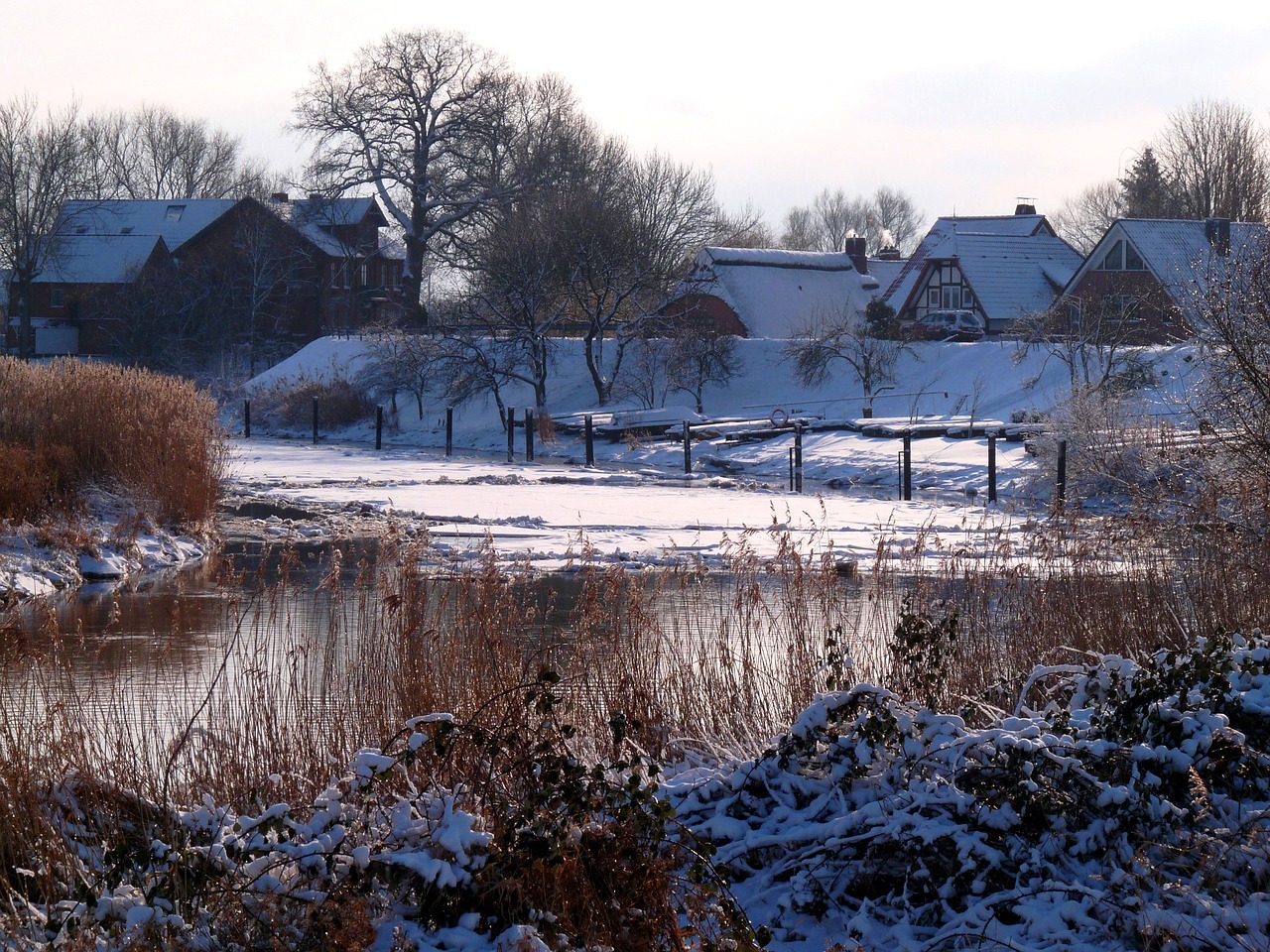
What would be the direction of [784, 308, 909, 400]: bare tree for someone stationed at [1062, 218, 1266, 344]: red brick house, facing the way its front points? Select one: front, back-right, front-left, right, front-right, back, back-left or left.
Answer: front

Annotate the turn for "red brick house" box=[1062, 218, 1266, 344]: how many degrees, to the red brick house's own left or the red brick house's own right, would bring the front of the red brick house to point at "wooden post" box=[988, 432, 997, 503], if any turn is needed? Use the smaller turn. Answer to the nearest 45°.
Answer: approximately 45° to the red brick house's own left

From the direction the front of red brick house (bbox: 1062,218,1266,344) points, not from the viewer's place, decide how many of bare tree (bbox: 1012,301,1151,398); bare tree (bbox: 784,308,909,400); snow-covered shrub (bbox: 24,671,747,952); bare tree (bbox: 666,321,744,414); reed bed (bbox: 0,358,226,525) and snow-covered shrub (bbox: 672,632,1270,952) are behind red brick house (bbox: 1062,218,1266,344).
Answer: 0

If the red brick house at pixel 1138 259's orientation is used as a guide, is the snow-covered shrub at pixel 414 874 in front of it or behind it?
in front

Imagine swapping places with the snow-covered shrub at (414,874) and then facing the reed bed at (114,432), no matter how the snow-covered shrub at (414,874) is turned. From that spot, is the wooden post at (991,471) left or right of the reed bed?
right

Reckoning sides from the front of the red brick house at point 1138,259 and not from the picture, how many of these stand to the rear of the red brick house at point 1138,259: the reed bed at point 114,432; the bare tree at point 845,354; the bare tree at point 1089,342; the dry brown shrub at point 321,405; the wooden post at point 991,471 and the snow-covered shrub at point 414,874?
0

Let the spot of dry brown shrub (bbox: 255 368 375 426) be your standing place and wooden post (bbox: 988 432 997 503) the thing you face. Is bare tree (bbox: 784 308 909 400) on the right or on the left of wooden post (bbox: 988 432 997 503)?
left

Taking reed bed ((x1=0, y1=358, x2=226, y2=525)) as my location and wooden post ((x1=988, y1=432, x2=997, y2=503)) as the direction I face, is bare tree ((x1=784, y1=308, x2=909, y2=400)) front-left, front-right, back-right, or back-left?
front-left

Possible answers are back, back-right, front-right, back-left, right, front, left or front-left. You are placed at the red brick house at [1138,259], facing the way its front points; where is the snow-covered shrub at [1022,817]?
front-left

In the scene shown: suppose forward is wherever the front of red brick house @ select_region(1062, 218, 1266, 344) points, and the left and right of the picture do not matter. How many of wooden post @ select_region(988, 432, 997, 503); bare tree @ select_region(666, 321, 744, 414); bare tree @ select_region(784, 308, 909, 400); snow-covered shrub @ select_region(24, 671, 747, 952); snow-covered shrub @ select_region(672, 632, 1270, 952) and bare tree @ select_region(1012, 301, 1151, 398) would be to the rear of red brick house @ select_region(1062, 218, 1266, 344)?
0

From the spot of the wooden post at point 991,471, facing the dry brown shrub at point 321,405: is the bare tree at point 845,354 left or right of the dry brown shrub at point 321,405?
right

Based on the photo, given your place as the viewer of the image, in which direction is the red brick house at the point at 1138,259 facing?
facing the viewer and to the left of the viewer

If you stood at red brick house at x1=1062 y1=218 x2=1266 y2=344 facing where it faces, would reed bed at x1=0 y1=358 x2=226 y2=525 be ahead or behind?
ahead
